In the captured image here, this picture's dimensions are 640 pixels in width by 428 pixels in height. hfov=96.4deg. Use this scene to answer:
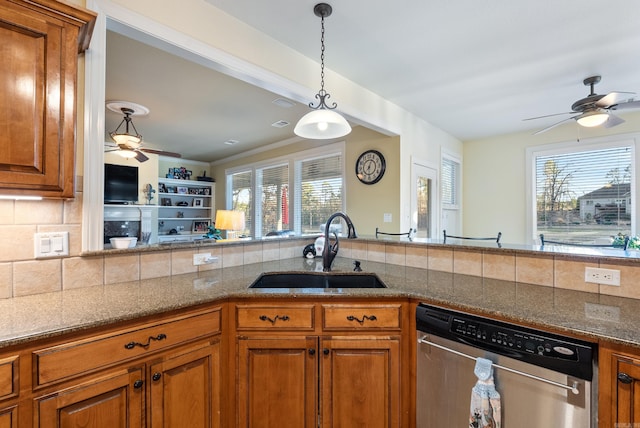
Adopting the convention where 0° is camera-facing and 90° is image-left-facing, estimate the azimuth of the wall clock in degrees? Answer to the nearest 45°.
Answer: approximately 45°

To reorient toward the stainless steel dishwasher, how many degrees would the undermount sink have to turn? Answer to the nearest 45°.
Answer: approximately 45° to its left

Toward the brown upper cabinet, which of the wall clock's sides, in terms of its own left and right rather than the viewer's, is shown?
front

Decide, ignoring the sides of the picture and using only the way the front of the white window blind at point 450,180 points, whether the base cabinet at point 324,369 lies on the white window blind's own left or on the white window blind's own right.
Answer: on the white window blind's own right

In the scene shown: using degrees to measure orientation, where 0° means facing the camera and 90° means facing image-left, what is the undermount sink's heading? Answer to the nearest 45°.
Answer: approximately 0°

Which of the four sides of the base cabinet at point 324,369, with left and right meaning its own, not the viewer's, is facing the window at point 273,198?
back

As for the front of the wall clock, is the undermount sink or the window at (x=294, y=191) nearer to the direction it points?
the undermount sink
